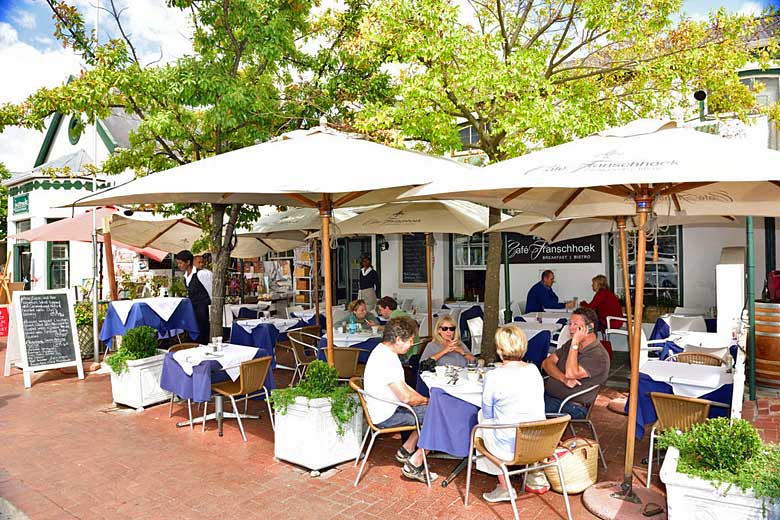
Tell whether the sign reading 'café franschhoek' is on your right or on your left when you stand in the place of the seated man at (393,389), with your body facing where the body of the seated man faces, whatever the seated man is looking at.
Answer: on your left

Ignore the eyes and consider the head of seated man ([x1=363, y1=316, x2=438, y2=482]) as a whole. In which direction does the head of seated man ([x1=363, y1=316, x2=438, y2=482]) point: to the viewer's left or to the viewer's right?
to the viewer's right

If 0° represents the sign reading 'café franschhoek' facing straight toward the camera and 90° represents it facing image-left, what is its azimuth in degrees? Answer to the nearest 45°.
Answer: approximately 0°

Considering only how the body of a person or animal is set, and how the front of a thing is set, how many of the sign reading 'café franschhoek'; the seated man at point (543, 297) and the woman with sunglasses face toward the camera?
2

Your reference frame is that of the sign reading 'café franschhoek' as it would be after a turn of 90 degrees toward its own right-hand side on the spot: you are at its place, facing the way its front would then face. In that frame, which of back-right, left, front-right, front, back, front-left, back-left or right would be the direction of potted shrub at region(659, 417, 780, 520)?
left

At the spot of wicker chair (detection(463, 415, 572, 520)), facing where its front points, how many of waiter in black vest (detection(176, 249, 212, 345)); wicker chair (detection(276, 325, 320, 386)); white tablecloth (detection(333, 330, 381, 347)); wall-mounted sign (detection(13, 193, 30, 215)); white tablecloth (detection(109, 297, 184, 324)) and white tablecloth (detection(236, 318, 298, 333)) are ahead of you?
6

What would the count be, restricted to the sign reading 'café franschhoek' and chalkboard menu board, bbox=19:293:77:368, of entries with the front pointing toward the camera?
2

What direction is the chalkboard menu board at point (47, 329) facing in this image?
toward the camera

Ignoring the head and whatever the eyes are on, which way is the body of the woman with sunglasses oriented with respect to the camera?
toward the camera

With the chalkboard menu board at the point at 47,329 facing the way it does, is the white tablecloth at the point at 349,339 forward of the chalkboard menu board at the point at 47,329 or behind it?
forward

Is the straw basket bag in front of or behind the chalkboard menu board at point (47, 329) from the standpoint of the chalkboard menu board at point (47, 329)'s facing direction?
in front

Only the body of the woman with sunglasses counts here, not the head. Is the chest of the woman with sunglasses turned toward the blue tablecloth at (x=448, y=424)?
yes

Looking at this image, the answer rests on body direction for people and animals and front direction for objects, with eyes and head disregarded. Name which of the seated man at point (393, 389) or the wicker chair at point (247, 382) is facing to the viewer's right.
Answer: the seated man

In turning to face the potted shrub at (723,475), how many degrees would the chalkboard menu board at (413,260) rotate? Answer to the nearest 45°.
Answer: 0° — it already faces it

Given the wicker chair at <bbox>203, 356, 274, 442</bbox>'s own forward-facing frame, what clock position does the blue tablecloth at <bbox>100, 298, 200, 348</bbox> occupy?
The blue tablecloth is roughly at 1 o'clock from the wicker chair.

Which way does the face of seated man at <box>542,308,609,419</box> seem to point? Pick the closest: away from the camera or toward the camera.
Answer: toward the camera

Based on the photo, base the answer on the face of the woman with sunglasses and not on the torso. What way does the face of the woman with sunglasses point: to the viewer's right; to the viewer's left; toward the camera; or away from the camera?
toward the camera

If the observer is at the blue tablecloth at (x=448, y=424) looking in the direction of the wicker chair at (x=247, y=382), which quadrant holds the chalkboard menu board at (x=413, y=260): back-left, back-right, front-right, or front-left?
front-right

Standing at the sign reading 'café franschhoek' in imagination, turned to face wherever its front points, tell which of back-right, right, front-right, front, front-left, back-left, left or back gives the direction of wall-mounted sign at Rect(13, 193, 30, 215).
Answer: right

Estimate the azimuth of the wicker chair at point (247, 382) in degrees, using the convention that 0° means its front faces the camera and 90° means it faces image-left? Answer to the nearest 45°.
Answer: approximately 135°

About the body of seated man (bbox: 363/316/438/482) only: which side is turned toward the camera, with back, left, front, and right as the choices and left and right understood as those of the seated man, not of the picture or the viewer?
right
